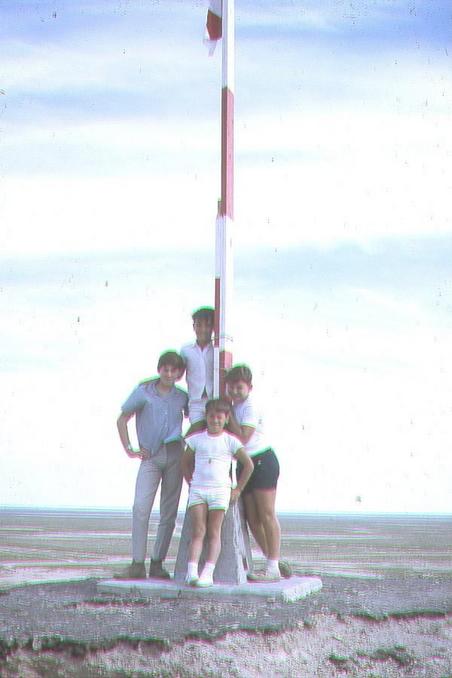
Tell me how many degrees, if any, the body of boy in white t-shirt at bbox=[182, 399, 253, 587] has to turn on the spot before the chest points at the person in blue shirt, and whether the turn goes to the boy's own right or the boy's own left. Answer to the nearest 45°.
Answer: approximately 135° to the boy's own right

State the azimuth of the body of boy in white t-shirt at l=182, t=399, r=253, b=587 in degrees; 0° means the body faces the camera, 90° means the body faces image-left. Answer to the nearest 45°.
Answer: approximately 0°

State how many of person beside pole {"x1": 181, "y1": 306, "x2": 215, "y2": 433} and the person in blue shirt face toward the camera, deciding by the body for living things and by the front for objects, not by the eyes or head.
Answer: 2

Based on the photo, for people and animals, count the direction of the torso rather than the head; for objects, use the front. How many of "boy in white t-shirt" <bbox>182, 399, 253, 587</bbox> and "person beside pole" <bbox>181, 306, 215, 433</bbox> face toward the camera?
2
